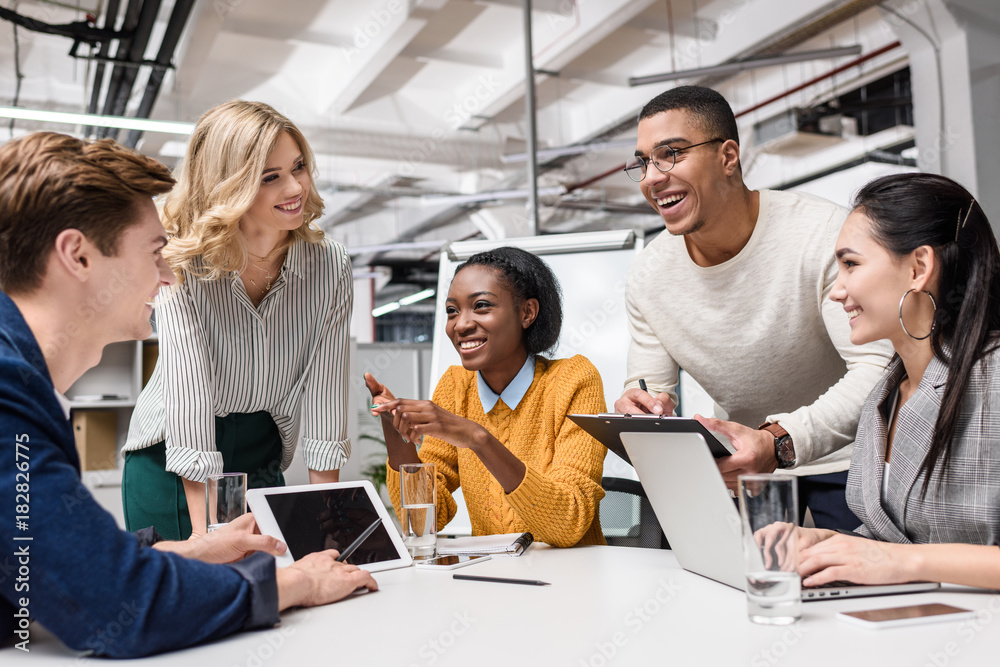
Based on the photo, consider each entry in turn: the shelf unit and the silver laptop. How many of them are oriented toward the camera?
1

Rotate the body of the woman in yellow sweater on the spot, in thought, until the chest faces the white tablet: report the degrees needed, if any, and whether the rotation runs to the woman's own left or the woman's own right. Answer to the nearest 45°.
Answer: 0° — they already face it

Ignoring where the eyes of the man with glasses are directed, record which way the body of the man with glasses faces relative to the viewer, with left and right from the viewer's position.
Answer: facing the viewer and to the left of the viewer

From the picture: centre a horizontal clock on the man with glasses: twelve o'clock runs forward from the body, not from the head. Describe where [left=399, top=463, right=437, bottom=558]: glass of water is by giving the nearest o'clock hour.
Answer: The glass of water is roughly at 12 o'clock from the man with glasses.

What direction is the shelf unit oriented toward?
toward the camera

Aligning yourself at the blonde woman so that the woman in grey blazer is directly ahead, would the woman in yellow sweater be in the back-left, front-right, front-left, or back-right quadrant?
front-left

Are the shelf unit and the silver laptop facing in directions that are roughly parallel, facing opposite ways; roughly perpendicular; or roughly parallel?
roughly perpendicular

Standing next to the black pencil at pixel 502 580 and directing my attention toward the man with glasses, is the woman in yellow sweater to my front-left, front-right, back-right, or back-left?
front-left

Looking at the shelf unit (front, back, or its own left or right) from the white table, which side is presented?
front

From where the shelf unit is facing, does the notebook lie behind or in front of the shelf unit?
in front
